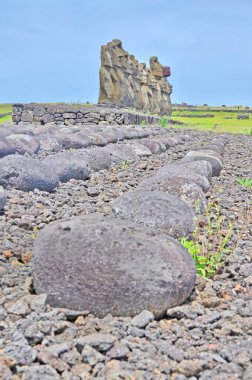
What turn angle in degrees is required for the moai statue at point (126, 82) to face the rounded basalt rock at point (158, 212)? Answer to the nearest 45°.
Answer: approximately 45° to its right

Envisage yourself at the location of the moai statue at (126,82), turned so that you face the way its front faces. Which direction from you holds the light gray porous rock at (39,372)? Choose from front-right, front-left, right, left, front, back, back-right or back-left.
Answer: front-right

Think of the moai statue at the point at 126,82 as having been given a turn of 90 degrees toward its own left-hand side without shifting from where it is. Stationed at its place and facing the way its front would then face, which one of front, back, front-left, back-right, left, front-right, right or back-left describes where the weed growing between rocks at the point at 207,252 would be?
back-right
